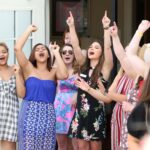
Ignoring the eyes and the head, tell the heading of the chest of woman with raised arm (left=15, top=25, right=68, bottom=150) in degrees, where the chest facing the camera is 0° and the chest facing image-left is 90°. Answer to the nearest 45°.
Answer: approximately 0°

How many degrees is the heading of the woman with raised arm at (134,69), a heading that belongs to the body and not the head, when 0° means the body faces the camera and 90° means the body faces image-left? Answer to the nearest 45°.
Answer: approximately 90°

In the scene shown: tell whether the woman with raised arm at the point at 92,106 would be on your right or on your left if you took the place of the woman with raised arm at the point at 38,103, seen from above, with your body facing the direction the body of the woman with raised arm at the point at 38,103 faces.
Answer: on your left

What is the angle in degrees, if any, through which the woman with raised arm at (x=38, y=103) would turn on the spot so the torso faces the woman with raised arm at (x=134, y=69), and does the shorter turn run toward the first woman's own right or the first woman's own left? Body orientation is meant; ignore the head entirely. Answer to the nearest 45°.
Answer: approximately 45° to the first woman's own left

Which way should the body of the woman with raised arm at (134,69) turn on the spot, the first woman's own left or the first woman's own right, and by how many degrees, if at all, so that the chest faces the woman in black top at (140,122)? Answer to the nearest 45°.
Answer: approximately 90° to the first woman's own left
